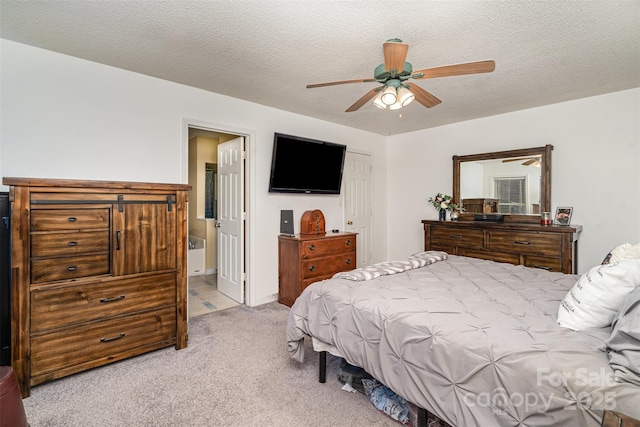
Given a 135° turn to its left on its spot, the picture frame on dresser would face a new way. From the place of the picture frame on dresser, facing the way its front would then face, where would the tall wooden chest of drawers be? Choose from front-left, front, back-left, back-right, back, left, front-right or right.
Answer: back

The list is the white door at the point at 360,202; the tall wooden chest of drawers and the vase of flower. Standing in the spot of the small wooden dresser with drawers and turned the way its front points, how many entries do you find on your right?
1

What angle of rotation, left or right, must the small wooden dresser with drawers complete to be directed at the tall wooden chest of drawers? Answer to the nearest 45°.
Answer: approximately 90° to its right

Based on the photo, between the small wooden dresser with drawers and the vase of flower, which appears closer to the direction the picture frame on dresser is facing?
the small wooden dresser with drawers

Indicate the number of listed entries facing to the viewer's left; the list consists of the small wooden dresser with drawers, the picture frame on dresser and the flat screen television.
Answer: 0

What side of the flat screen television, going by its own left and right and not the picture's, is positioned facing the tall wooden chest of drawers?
right

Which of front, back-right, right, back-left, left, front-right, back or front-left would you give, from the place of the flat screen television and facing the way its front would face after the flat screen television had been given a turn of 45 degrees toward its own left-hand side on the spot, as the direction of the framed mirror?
front

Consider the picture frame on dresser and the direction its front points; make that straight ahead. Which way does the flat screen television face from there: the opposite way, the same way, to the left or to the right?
to the left

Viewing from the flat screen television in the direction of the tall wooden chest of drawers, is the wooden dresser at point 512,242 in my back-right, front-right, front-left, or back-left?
back-left

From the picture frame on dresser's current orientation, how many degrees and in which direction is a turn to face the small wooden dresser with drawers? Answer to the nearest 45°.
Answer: approximately 45° to its right

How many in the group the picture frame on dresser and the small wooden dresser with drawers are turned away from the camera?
0

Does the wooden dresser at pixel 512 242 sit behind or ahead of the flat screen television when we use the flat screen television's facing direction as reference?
ahead

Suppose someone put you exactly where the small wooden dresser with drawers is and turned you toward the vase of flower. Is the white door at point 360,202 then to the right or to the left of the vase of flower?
left

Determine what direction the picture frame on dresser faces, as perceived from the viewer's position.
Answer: facing the viewer

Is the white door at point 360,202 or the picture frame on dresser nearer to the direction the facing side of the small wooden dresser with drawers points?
the picture frame on dresser

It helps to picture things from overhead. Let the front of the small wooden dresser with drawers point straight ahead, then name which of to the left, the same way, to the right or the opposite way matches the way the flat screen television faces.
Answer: the same way

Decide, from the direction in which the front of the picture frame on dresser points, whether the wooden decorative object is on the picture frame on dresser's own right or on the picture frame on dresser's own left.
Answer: on the picture frame on dresser's own right

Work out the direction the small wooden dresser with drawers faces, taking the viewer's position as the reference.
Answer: facing the viewer and to the right of the viewer

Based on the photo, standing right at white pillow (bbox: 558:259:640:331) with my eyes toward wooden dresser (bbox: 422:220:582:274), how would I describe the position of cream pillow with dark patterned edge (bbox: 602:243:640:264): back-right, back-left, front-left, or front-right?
front-right
